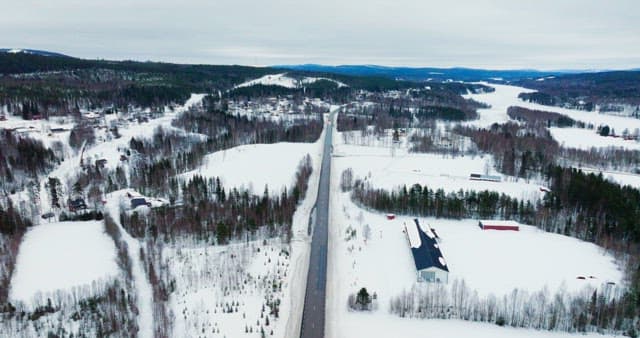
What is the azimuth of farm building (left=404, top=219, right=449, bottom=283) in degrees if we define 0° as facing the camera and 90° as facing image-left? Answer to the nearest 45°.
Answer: approximately 0°

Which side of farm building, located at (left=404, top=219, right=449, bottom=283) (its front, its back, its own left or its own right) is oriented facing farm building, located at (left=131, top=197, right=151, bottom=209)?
right

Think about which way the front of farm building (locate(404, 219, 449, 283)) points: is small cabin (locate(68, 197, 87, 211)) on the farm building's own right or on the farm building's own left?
on the farm building's own right

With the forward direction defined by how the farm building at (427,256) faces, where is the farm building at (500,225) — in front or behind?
behind
